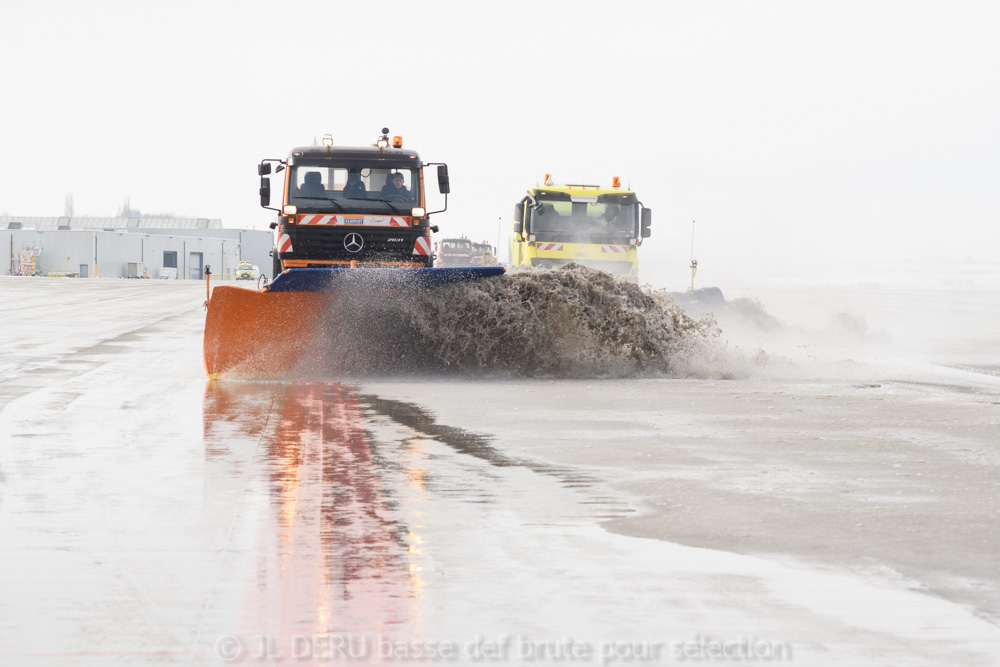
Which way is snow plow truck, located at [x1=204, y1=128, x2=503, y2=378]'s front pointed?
toward the camera

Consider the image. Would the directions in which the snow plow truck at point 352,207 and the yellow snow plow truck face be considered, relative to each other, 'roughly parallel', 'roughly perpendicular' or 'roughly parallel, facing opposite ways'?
roughly parallel

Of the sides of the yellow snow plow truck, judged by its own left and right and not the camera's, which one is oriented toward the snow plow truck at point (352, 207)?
front

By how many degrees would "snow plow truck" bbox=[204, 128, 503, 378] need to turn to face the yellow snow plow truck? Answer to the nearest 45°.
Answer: approximately 135° to its left

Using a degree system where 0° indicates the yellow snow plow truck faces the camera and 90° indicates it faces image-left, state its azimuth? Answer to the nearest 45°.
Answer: approximately 0°

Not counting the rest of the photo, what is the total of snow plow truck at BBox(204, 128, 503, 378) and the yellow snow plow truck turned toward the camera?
2

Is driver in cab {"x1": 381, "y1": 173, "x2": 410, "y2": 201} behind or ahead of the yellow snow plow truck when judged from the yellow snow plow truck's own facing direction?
ahead
